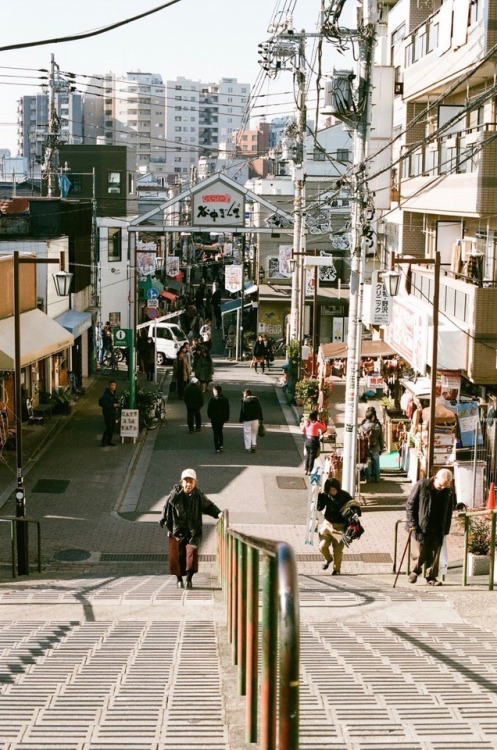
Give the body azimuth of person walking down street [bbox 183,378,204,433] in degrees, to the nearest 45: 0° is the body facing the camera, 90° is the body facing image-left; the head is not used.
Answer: approximately 180°

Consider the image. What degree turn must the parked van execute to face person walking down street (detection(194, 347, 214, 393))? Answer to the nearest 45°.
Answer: approximately 45° to its right

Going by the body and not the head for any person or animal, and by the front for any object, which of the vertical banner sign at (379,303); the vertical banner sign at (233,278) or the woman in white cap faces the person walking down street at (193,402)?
the vertical banner sign at (233,278)

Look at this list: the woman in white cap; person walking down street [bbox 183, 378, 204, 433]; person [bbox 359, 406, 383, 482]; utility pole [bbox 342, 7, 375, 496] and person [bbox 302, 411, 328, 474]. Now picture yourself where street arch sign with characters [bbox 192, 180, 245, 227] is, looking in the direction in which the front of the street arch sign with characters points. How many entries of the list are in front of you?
5

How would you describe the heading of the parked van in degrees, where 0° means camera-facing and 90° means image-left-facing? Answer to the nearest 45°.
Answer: approximately 315°

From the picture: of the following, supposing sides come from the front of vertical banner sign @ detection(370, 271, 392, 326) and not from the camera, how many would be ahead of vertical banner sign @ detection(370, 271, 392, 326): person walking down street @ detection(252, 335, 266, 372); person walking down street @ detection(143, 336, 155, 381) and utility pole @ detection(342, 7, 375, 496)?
1

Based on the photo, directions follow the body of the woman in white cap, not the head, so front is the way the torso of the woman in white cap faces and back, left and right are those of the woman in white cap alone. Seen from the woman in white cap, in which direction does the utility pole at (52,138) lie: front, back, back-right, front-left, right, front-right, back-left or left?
back

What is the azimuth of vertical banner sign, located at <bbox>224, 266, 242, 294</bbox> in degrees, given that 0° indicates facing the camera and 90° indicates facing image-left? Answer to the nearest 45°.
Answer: approximately 0°

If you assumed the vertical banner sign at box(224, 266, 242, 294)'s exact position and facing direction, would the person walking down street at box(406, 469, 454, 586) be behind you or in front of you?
in front

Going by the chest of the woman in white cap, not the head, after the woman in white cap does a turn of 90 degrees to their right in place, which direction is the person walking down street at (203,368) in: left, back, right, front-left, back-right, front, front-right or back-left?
right

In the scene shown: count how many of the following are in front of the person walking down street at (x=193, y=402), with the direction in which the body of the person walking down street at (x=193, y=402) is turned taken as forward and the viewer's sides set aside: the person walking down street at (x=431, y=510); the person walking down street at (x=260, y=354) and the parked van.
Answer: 2

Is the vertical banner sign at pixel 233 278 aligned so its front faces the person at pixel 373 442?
yes

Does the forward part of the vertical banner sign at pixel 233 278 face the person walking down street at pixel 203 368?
yes
